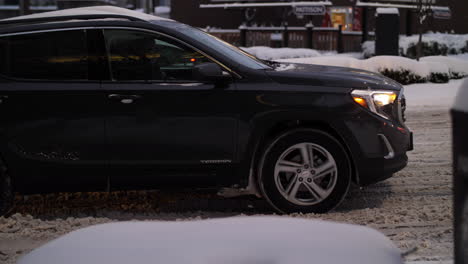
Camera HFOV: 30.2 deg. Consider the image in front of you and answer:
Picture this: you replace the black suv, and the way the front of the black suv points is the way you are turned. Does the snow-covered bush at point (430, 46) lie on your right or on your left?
on your left

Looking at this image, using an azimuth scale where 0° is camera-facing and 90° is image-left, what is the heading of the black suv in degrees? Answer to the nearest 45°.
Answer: approximately 270°

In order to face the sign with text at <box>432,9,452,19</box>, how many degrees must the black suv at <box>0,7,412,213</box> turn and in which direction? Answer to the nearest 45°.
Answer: approximately 90° to its left
